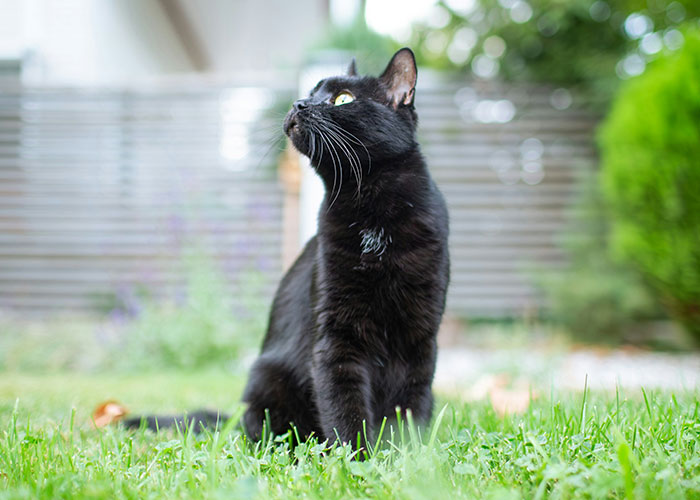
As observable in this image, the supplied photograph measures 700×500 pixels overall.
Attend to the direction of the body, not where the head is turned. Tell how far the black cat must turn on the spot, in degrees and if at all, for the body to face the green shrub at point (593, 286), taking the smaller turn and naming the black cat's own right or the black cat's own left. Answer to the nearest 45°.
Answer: approximately 90° to the black cat's own left

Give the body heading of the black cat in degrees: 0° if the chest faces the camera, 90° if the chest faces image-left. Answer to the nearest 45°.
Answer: approximately 315°

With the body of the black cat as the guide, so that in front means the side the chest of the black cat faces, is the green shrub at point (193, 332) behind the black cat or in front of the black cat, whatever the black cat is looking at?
behind

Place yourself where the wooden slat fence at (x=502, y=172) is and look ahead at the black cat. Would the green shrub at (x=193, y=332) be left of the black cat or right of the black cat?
right

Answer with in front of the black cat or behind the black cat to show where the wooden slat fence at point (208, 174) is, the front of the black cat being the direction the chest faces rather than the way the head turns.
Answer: behind

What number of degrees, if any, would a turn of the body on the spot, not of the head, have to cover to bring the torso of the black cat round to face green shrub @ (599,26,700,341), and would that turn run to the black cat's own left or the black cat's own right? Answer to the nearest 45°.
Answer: approximately 90° to the black cat's own left

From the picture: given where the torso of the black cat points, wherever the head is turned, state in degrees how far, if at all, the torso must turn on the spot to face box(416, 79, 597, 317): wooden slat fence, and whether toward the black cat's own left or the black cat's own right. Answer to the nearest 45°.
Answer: approximately 135° to the black cat's own left
